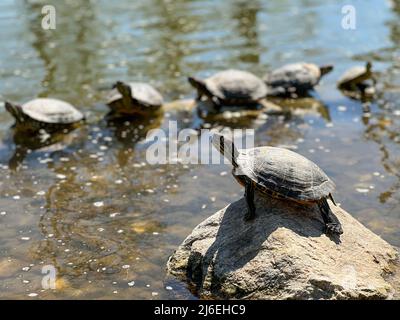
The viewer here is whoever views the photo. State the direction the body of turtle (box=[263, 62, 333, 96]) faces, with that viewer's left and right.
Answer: facing to the right of the viewer

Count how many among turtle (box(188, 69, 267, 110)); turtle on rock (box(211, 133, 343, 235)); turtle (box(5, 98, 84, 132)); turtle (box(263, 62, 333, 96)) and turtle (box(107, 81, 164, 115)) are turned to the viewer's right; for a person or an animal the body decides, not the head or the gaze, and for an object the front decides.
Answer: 1

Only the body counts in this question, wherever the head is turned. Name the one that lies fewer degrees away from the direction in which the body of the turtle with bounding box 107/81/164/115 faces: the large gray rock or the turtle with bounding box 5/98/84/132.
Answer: the turtle

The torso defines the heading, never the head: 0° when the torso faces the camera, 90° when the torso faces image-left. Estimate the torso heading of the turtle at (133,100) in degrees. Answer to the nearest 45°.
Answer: approximately 45°

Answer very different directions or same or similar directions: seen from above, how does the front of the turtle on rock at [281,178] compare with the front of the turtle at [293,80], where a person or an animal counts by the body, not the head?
very different directions

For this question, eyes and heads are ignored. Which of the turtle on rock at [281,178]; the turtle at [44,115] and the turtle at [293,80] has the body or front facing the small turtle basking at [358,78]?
the turtle at [293,80]

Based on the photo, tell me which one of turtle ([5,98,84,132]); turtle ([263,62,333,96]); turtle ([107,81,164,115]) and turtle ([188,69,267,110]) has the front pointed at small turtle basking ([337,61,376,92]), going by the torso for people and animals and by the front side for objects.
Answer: turtle ([263,62,333,96])

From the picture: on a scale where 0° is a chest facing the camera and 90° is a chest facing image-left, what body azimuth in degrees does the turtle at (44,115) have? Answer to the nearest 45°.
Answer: approximately 90°

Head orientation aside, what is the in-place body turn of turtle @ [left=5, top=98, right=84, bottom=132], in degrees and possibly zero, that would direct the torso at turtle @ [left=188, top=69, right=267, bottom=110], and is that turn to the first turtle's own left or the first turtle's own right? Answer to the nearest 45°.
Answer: approximately 180°

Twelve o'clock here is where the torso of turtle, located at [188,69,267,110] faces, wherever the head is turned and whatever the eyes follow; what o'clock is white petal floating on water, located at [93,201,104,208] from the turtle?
The white petal floating on water is roughly at 10 o'clock from the turtle.

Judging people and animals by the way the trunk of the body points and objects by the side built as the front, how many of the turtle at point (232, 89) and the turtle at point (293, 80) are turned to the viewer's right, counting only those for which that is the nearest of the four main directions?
1

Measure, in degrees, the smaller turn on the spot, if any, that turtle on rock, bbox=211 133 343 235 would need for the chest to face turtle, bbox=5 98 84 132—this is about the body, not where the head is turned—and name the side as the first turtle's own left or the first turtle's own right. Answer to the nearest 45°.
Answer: approximately 45° to the first turtle's own right

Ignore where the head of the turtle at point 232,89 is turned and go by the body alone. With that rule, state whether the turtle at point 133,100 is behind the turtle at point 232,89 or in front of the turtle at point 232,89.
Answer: in front

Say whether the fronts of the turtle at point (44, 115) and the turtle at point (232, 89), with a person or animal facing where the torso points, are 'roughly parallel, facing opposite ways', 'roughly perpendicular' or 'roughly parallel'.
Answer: roughly parallel

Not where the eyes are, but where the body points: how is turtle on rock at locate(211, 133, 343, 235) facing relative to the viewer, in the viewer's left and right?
facing to the left of the viewer

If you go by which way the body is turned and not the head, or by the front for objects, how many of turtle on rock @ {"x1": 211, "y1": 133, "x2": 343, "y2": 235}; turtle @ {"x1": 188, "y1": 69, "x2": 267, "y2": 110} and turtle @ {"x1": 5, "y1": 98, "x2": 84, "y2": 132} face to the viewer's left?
3

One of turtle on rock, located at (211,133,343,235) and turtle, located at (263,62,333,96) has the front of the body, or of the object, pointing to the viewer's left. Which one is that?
the turtle on rock

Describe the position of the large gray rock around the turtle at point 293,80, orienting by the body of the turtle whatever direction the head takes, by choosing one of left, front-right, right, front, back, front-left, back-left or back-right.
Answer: right

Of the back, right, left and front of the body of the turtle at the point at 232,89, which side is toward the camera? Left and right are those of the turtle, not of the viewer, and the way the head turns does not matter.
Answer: left

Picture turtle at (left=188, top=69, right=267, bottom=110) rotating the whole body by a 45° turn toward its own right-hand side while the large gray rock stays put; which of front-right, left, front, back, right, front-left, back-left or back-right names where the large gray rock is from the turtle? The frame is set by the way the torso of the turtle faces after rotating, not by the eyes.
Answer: back-left

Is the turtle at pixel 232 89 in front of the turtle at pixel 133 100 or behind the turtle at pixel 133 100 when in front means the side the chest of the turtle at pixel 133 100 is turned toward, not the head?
behind

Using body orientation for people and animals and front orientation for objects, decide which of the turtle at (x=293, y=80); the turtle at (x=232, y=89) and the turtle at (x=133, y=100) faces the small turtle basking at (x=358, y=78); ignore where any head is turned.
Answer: the turtle at (x=293, y=80)
